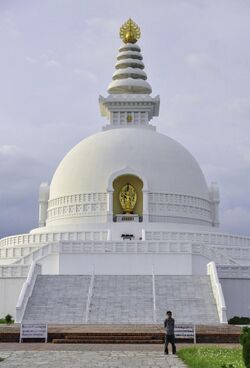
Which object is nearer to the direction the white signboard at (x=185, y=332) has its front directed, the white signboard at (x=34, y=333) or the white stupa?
the white signboard

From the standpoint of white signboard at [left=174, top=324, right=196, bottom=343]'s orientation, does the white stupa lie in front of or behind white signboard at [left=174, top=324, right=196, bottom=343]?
behind

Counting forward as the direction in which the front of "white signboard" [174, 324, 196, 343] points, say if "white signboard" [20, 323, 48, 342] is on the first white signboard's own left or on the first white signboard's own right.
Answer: on the first white signboard's own right

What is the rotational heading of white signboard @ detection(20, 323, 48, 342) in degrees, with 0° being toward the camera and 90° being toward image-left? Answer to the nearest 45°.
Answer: approximately 0°

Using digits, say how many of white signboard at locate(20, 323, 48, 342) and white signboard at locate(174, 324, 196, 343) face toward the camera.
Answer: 2

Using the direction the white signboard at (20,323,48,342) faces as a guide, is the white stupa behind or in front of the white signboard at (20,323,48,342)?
behind

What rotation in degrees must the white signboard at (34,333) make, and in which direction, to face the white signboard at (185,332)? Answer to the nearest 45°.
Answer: approximately 90° to its left
